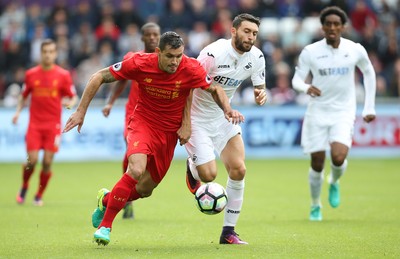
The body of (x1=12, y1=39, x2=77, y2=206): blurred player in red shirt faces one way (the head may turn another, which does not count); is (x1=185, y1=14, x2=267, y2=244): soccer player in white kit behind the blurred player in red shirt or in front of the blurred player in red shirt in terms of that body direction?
in front

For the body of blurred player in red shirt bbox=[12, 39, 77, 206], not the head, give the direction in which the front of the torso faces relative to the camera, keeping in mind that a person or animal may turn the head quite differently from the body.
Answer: toward the camera

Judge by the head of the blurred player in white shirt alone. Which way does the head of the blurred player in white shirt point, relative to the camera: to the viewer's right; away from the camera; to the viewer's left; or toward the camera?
toward the camera

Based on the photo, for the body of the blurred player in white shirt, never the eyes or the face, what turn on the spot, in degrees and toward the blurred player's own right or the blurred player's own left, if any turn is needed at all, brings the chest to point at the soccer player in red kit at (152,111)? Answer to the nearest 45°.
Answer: approximately 45° to the blurred player's own right

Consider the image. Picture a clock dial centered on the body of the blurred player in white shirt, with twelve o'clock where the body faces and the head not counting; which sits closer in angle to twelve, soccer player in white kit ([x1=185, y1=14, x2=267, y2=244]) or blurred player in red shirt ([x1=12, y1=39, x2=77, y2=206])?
the soccer player in white kit

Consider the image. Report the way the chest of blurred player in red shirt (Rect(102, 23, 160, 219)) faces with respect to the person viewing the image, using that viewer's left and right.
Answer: facing the viewer

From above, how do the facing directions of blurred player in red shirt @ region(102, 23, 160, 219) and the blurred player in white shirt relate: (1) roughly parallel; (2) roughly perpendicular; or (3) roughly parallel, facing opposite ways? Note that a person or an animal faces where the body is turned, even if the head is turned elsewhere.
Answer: roughly parallel

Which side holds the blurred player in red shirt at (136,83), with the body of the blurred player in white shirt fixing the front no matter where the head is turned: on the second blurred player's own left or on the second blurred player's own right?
on the second blurred player's own right

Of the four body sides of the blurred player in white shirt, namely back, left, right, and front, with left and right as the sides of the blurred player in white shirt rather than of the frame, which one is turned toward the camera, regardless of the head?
front

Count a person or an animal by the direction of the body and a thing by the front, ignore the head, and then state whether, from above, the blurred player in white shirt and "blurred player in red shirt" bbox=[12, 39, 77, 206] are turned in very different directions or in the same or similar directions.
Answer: same or similar directions

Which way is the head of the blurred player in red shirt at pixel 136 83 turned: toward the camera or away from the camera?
toward the camera

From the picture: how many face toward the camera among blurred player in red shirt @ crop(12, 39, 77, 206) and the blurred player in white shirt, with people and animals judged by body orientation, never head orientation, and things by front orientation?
2
